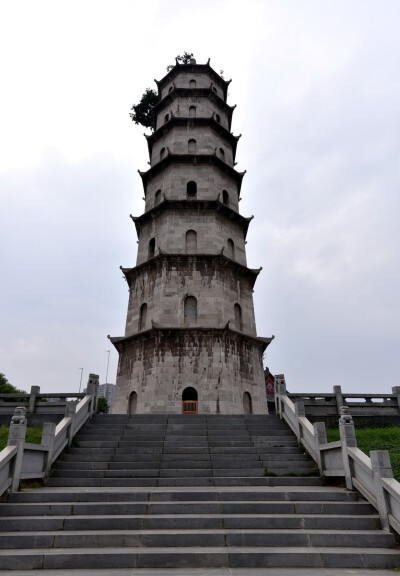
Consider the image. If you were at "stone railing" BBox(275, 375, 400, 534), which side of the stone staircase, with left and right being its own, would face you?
left

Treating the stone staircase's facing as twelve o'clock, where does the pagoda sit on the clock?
The pagoda is roughly at 6 o'clock from the stone staircase.

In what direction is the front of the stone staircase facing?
toward the camera

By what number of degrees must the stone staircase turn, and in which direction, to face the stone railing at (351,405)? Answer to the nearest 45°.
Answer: approximately 135° to its left

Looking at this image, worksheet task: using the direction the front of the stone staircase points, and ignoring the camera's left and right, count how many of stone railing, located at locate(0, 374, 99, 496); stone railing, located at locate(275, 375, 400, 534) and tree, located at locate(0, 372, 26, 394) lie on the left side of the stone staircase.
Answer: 1

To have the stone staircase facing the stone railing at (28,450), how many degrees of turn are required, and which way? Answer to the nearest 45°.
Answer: approximately 90° to its right

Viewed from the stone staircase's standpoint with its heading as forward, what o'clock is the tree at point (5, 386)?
The tree is roughly at 5 o'clock from the stone staircase.
